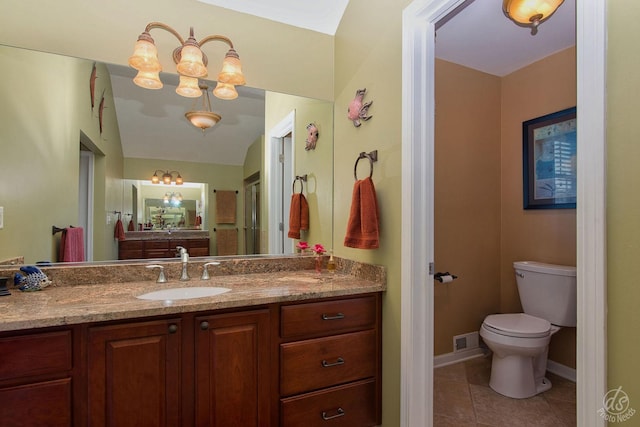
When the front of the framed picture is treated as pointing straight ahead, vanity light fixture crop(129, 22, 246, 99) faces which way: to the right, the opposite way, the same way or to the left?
to the left

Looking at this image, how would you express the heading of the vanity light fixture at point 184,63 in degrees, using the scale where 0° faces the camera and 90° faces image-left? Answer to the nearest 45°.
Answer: approximately 0°

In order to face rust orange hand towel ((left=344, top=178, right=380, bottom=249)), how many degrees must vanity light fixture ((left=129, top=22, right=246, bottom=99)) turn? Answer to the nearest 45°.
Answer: approximately 45° to its left

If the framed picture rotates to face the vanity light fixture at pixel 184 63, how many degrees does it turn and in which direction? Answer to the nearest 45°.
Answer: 0° — it already faces it

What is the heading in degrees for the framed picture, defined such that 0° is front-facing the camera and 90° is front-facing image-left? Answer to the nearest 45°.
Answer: approximately 45°
